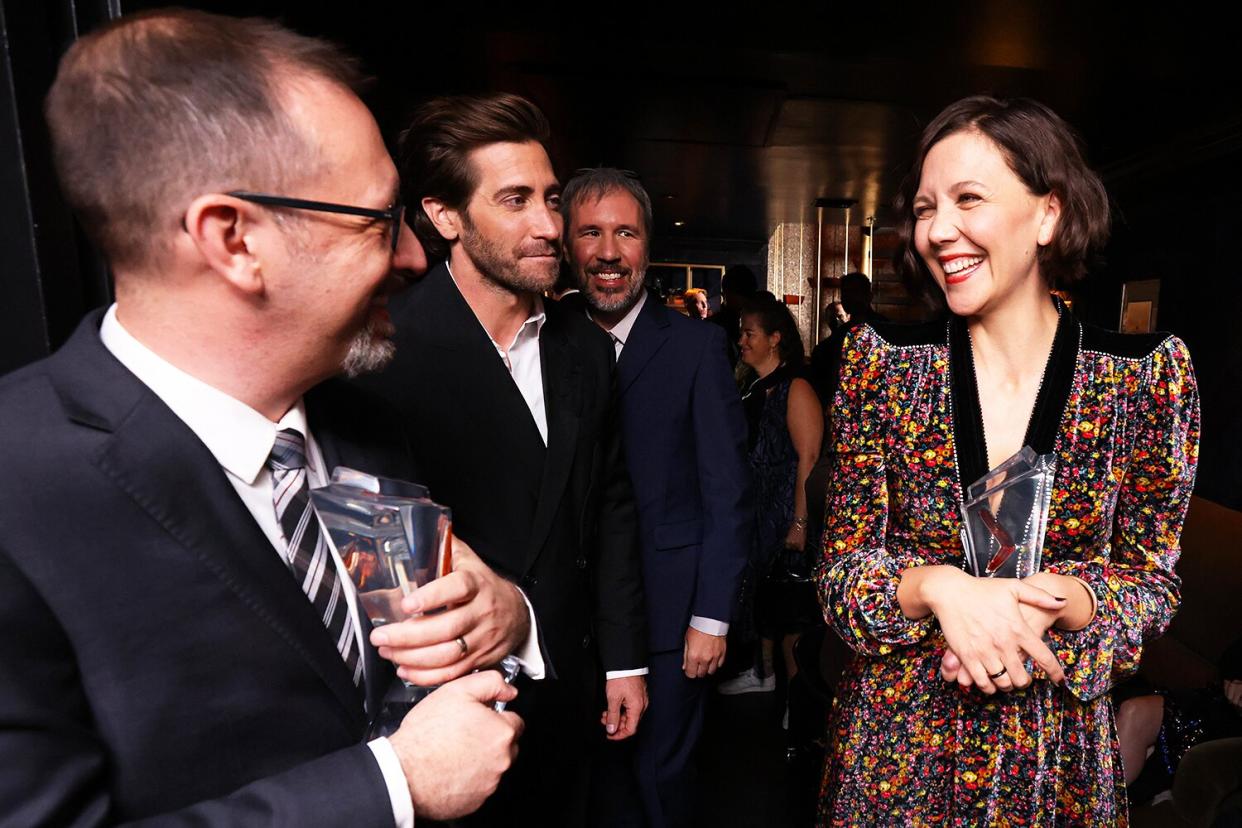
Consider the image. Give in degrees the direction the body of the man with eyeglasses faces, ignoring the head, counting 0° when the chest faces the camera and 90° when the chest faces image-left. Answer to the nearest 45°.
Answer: approximately 315°

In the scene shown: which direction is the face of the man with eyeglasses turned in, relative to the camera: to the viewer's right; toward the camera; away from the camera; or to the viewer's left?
to the viewer's right

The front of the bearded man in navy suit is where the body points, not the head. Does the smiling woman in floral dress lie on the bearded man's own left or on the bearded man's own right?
on the bearded man's own left

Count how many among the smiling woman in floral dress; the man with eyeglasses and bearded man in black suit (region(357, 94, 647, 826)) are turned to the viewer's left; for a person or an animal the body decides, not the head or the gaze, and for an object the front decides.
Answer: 0

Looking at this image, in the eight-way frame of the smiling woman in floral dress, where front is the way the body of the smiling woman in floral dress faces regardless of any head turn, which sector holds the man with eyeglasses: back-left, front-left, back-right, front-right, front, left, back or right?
front-right

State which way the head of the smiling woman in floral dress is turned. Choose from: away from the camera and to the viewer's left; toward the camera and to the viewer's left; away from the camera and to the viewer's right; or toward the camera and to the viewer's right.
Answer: toward the camera and to the viewer's left

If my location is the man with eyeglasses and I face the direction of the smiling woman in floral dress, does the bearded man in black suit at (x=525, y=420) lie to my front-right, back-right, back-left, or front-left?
front-left

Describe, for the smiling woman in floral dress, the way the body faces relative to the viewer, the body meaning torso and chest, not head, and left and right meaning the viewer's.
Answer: facing the viewer

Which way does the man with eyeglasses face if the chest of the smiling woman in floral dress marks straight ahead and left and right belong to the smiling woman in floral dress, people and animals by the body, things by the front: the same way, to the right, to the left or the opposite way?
to the left

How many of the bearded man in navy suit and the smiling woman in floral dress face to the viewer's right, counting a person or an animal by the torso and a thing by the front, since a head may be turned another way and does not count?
0
